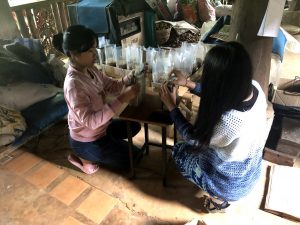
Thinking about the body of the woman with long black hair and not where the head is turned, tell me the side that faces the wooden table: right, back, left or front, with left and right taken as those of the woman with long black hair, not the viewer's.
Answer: front

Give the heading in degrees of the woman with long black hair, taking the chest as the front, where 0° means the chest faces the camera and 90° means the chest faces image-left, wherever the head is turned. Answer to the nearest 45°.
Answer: approximately 135°

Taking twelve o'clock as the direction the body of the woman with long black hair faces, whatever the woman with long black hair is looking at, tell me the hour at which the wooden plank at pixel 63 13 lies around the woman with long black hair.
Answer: The wooden plank is roughly at 12 o'clock from the woman with long black hair.

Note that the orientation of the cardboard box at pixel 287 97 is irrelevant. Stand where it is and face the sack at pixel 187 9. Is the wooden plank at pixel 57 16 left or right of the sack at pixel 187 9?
left

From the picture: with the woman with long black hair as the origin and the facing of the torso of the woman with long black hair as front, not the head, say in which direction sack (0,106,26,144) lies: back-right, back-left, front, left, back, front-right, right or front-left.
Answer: front-left

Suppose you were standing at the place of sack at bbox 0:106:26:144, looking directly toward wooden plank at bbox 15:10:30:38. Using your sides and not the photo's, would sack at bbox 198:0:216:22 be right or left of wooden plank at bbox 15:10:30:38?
right

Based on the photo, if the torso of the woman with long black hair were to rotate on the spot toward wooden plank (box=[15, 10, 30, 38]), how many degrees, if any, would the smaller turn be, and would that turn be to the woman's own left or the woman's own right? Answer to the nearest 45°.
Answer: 0° — they already face it

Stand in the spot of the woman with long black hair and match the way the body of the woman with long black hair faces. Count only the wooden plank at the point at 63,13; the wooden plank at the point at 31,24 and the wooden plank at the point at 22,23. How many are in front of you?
3

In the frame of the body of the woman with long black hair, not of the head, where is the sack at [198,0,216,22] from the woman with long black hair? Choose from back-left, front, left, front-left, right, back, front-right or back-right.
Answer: front-right

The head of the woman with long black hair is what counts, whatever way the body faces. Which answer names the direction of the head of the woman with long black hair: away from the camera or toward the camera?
away from the camera
